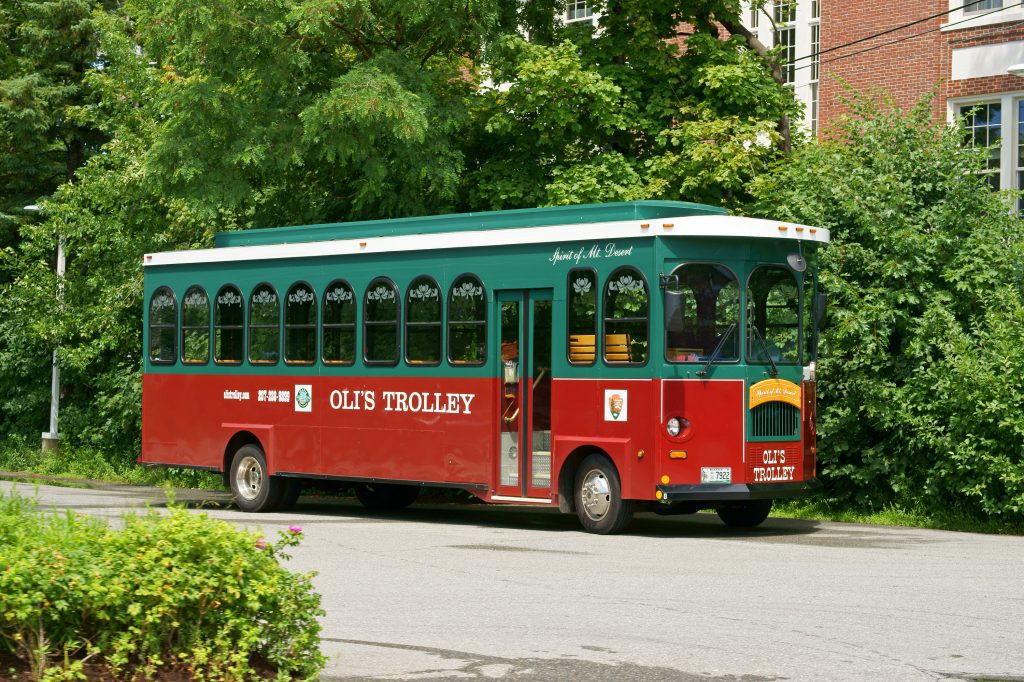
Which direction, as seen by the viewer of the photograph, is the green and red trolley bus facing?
facing the viewer and to the right of the viewer

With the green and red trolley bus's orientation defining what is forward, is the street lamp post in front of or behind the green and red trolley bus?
behind

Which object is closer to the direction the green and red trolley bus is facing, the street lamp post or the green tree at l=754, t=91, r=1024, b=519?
the green tree

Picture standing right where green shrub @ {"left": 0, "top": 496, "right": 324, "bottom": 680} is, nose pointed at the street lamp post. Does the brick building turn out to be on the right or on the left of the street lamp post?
right

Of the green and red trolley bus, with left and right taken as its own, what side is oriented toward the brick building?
left

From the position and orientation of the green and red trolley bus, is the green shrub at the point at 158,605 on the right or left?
on its right

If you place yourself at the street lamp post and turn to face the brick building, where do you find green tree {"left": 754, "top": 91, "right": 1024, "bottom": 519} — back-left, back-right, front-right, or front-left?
front-right
